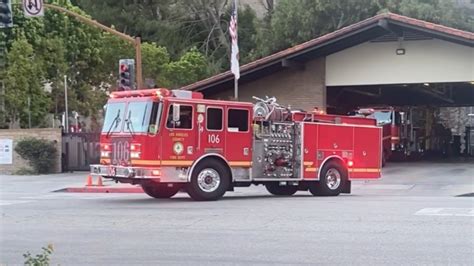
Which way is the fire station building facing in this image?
toward the camera

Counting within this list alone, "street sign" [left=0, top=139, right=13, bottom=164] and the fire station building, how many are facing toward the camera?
2

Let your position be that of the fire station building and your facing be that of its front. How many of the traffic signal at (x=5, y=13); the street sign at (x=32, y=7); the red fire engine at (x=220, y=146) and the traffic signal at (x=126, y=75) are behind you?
0

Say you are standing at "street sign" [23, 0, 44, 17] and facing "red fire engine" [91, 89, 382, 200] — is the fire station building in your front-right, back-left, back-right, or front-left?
front-left

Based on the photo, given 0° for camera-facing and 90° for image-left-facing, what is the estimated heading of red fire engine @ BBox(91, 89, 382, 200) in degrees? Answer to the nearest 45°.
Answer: approximately 45°

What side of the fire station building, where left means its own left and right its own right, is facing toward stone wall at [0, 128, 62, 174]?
right

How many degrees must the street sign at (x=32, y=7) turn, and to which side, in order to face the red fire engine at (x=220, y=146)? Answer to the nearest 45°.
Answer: approximately 45° to its left

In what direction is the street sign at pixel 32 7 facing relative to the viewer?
toward the camera

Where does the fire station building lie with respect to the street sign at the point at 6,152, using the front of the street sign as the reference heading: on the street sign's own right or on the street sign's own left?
on the street sign's own left

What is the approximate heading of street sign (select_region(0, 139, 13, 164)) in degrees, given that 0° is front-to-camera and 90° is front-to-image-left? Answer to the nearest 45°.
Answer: approximately 0°

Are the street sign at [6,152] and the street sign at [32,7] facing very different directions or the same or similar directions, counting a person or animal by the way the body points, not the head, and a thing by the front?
same or similar directions

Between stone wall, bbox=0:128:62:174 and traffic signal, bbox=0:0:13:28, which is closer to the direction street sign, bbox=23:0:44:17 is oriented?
the traffic signal

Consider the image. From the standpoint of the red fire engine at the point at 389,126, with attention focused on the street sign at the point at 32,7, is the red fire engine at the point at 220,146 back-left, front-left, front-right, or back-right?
front-left

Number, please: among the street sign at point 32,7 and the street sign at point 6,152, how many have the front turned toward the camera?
2
